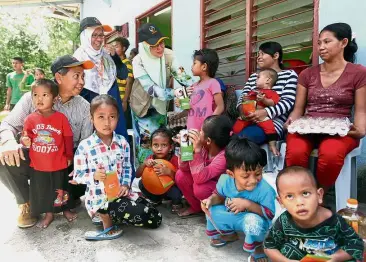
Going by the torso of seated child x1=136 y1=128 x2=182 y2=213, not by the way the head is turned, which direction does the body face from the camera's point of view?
toward the camera

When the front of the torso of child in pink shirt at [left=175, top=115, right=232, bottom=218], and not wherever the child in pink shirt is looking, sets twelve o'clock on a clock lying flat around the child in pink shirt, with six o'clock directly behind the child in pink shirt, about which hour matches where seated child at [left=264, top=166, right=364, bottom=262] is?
The seated child is roughly at 8 o'clock from the child in pink shirt.

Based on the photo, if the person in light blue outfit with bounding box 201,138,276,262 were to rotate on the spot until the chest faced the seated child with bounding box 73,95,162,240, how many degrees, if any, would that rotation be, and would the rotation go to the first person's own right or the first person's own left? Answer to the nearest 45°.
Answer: approximately 45° to the first person's own right

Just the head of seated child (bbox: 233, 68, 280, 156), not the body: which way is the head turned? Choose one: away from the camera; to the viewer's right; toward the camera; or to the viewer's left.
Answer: to the viewer's left

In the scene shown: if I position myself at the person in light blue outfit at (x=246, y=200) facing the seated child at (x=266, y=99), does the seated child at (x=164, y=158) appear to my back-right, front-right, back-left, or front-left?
front-left

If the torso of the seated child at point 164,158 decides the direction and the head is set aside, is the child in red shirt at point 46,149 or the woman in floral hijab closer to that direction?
the child in red shirt

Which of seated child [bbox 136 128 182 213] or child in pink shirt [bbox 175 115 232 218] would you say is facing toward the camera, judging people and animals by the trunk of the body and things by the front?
the seated child

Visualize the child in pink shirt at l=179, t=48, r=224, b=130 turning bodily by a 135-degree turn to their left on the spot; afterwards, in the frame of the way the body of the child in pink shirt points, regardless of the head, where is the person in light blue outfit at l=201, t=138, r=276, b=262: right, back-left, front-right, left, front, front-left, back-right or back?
right

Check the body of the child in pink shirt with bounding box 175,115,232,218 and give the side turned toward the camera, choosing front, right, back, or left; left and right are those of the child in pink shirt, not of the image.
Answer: left

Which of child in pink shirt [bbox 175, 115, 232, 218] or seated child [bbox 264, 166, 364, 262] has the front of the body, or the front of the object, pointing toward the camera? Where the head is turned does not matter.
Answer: the seated child

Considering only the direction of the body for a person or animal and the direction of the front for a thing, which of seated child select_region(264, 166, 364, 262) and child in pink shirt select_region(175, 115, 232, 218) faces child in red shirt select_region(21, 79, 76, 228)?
the child in pink shirt

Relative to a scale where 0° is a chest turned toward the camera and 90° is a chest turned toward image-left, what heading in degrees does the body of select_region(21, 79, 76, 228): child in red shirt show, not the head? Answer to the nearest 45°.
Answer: approximately 0°

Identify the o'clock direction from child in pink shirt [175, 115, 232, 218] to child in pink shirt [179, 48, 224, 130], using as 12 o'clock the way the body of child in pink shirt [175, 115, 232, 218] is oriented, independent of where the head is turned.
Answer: child in pink shirt [179, 48, 224, 130] is roughly at 3 o'clock from child in pink shirt [175, 115, 232, 218].

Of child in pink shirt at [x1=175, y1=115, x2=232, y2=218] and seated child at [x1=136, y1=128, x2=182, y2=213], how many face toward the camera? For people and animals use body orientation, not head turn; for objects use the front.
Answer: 1

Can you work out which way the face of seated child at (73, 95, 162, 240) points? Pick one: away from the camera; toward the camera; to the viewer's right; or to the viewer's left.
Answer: toward the camera

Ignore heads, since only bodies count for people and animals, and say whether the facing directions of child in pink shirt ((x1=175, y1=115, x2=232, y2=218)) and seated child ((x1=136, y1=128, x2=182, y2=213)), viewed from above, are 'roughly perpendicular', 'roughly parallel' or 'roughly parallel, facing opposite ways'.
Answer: roughly perpendicular

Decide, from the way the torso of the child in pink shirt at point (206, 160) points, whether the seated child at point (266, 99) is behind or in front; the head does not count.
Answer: behind

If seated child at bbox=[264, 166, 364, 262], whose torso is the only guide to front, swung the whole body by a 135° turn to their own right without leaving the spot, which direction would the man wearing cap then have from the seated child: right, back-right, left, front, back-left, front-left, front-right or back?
front-left

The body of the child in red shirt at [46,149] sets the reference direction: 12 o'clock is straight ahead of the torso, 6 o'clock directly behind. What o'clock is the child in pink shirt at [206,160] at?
The child in pink shirt is roughly at 10 o'clock from the child in red shirt.
